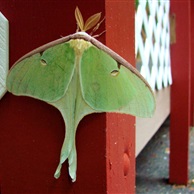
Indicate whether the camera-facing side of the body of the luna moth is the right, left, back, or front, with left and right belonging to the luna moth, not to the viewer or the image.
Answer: back
